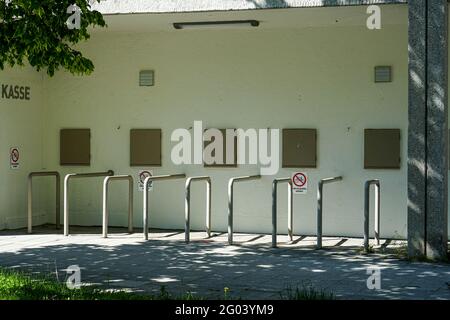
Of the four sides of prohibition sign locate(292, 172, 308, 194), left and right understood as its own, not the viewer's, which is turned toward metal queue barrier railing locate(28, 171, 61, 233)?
right

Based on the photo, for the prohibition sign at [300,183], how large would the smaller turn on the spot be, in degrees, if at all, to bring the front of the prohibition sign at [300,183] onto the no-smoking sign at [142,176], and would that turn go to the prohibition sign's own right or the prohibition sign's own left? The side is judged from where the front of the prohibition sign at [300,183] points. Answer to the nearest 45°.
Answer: approximately 90° to the prohibition sign's own right

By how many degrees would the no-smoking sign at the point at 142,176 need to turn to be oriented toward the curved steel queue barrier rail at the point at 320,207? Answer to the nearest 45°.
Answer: approximately 45° to its left

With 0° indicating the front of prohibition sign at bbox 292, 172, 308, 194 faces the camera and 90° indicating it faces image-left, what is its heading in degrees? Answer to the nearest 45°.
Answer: approximately 0°

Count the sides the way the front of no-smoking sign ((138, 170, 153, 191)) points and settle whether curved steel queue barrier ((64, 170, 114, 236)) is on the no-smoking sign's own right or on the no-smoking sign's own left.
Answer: on the no-smoking sign's own right

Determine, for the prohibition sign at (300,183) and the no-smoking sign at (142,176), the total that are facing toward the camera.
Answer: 2

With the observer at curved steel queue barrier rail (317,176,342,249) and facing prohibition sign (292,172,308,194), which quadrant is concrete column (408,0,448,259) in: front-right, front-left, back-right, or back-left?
back-right

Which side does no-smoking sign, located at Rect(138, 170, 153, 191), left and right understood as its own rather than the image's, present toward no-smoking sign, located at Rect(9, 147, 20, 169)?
right

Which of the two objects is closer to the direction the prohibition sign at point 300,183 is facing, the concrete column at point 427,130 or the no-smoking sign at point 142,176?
the concrete column

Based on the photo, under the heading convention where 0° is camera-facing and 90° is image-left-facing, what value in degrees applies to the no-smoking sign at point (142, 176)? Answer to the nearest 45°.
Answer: approximately 0°
